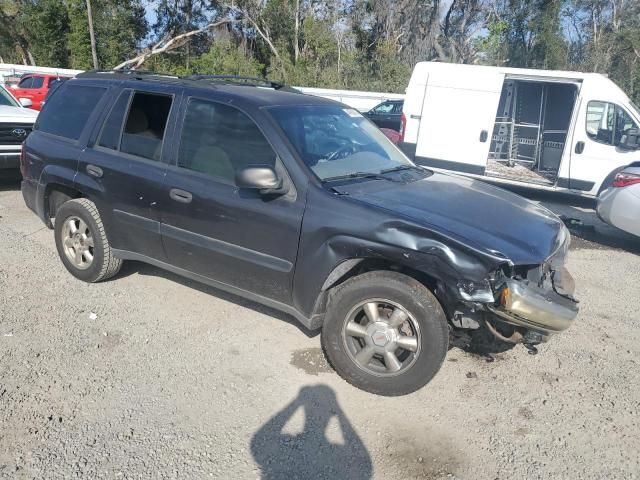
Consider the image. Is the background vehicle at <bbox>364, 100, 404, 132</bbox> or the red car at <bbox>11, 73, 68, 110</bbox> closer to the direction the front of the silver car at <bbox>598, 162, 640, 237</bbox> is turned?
the background vehicle

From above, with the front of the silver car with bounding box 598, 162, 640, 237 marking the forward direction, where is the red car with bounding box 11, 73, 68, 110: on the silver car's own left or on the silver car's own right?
on the silver car's own left

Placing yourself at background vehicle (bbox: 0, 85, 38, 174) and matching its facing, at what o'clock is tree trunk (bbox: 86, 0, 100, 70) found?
The tree trunk is roughly at 8 o'clock from the background vehicle.

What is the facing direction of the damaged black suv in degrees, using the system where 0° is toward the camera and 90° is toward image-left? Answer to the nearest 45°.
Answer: approximately 315°

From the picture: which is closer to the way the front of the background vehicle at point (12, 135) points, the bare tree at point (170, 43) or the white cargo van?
the white cargo van

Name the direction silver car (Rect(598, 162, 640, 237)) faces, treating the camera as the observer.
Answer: facing away from the viewer and to the right of the viewer

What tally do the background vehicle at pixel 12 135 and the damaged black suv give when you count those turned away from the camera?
0

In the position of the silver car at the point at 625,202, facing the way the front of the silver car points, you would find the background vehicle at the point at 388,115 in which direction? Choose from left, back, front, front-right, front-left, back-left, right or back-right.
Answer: left

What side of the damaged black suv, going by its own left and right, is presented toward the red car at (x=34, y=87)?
back

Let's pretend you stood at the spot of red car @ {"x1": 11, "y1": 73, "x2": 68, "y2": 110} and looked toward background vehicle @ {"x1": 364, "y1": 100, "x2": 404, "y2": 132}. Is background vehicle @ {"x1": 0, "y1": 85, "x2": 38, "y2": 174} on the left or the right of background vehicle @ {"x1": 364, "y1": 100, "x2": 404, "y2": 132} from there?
right

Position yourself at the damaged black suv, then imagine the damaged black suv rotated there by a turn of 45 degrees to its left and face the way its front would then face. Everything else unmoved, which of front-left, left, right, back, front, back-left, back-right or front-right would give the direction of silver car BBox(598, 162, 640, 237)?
front-left

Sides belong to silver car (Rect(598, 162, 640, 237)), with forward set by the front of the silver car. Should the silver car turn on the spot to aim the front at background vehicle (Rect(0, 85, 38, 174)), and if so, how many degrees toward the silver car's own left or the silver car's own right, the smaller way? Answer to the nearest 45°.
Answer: approximately 135° to the silver car's own left

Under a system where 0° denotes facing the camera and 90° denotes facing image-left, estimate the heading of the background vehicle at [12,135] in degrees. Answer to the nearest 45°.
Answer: approximately 315°

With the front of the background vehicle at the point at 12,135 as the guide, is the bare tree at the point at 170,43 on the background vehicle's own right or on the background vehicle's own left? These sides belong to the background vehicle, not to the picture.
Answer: on the background vehicle's own left

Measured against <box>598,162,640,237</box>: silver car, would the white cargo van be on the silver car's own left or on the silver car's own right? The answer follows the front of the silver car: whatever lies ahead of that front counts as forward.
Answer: on the silver car's own left
